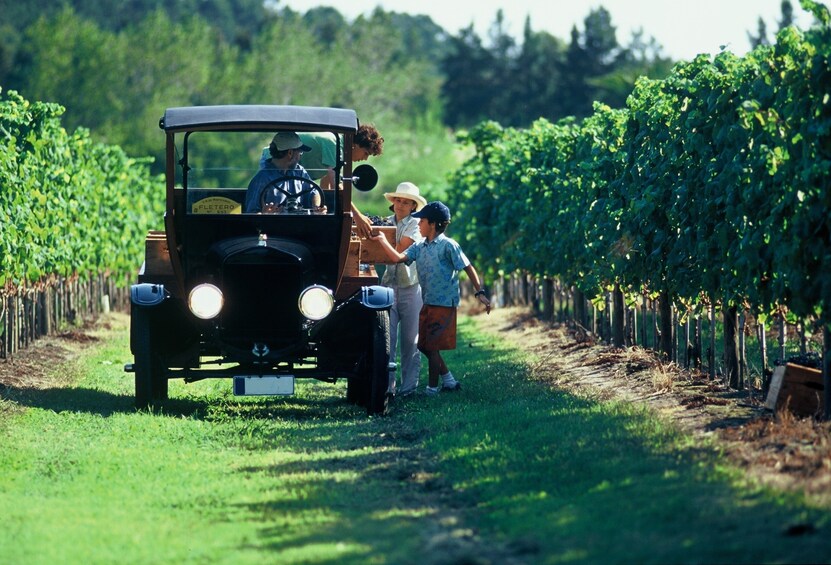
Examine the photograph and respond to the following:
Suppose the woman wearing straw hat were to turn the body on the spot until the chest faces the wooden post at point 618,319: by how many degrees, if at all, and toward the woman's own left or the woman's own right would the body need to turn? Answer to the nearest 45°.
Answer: approximately 180°

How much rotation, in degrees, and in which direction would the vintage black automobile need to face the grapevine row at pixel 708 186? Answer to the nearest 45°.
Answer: approximately 90° to its left

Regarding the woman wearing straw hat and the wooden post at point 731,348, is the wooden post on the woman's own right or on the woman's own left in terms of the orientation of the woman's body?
on the woman's own left

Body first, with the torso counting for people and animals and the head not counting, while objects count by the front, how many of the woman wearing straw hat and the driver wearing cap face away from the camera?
0

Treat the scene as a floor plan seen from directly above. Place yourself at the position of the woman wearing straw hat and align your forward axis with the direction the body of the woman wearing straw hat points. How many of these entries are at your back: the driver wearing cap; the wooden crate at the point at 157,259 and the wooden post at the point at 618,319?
1

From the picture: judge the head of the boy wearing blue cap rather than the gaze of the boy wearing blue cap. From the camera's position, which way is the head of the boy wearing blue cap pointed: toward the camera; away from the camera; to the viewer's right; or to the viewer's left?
to the viewer's left

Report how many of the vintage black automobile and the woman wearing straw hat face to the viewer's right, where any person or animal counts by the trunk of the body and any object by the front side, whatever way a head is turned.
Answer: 0

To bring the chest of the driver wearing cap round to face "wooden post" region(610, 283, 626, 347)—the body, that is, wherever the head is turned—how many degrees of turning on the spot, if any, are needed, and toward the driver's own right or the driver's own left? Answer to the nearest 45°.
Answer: approximately 90° to the driver's own left
